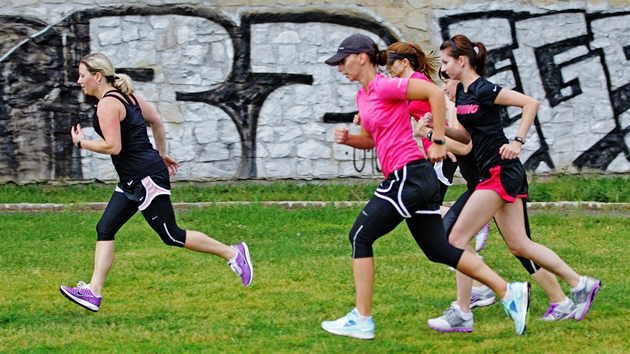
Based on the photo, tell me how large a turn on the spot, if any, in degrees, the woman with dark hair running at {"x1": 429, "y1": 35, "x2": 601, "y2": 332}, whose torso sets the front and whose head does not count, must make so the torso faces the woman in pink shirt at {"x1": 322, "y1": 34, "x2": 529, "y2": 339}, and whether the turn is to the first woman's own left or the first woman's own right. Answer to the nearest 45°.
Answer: approximately 45° to the first woman's own left

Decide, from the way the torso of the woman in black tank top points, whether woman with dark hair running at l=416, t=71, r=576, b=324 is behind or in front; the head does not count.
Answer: behind

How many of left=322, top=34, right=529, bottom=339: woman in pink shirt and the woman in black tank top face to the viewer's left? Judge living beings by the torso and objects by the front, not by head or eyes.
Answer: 2

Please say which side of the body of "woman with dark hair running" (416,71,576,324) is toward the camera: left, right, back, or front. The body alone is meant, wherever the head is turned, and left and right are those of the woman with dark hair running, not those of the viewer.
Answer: left

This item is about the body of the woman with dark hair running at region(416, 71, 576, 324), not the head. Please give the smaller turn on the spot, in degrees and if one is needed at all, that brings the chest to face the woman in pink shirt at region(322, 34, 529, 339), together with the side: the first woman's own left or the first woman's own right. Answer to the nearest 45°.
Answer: approximately 45° to the first woman's own left

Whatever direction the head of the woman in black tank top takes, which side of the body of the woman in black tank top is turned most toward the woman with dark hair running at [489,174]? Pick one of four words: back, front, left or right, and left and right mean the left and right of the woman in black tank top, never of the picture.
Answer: back

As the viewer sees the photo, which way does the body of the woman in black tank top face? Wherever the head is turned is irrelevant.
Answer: to the viewer's left

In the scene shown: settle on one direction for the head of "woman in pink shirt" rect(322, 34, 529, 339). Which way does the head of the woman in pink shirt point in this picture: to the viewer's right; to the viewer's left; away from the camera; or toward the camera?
to the viewer's left

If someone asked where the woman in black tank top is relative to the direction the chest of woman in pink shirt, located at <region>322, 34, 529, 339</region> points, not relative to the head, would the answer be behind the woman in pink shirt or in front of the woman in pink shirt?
in front

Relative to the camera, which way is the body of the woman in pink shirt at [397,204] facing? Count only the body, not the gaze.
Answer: to the viewer's left

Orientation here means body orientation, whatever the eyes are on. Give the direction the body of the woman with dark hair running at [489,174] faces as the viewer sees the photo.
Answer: to the viewer's left

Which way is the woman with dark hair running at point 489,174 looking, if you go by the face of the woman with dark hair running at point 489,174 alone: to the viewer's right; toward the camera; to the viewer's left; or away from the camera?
to the viewer's left
